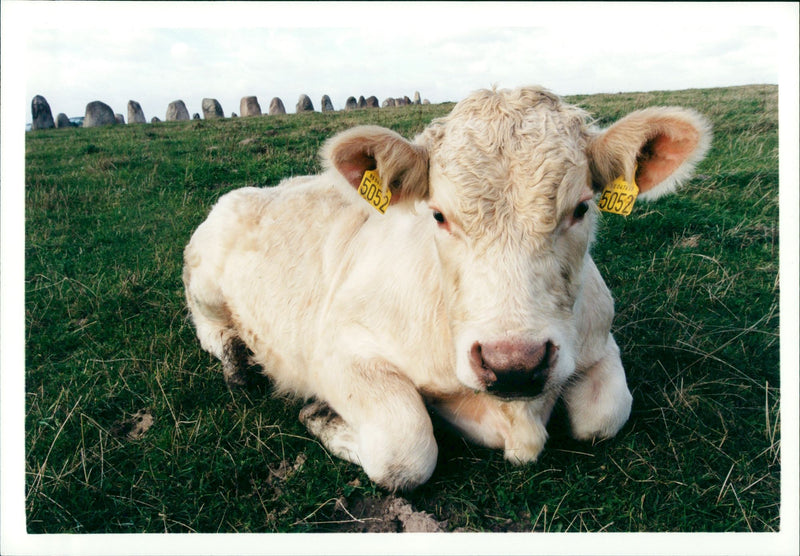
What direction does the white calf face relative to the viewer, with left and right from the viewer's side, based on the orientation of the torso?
facing the viewer and to the right of the viewer

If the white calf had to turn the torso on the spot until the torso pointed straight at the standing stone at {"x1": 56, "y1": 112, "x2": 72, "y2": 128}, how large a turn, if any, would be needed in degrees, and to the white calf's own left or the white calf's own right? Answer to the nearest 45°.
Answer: approximately 180°

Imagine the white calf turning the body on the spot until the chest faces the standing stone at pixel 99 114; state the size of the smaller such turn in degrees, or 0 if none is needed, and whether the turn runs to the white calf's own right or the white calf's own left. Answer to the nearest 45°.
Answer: approximately 180°

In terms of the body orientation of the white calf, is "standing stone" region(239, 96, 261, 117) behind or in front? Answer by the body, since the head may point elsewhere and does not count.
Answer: behind

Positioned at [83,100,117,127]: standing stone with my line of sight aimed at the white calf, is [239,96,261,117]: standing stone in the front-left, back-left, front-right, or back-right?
back-left
